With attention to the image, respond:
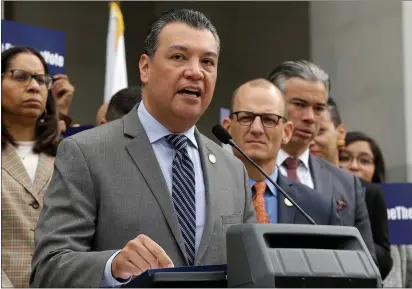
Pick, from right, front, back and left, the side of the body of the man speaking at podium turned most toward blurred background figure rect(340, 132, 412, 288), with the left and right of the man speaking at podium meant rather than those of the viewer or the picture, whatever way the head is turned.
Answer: left

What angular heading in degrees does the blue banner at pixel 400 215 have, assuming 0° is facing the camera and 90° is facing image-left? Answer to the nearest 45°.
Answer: approximately 0°

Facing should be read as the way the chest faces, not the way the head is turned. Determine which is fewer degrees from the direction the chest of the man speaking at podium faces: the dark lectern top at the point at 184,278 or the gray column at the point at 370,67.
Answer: the dark lectern top

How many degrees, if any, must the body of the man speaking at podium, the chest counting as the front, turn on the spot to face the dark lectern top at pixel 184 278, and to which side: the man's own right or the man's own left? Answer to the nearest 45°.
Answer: approximately 45° to the man's own right

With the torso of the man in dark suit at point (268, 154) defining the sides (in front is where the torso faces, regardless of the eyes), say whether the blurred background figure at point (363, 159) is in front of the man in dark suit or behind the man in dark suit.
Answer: behind
